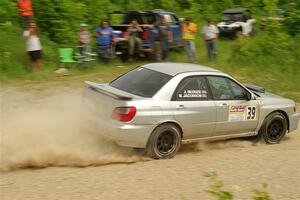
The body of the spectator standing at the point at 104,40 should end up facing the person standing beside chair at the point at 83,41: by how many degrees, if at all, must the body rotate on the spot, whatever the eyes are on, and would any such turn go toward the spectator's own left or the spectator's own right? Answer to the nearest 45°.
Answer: approximately 45° to the spectator's own right

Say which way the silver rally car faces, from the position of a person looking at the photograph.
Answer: facing away from the viewer and to the right of the viewer

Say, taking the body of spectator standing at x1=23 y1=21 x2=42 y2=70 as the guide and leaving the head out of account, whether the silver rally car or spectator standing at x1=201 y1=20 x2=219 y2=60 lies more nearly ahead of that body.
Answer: the silver rally car

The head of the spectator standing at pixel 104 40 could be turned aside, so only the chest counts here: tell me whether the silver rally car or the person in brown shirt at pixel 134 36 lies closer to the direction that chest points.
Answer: the silver rally car

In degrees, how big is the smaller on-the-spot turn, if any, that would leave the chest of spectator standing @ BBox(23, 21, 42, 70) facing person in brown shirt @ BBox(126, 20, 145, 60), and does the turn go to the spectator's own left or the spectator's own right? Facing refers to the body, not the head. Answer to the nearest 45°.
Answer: approximately 135° to the spectator's own left

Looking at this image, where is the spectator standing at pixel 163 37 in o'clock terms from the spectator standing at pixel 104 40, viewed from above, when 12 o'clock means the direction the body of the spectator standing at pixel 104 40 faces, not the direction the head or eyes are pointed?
the spectator standing at pixel 163 37 is roughly at 8 o'clock from the spectator standing at pixel 104 40.

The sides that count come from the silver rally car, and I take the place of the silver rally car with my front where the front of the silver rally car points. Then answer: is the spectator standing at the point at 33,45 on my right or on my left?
on my left

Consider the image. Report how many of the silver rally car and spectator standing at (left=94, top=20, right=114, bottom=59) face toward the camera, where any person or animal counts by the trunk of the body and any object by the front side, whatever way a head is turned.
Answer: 1

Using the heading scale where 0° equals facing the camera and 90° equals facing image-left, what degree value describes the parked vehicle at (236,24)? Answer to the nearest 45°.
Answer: approximately 45°

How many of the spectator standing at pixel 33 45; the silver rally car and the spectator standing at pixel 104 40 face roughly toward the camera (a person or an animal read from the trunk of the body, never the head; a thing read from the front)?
2

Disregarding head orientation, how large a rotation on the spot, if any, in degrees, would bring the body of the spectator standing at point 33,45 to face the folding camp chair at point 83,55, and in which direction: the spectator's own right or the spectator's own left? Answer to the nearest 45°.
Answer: approximately 135° to the spectator's own left

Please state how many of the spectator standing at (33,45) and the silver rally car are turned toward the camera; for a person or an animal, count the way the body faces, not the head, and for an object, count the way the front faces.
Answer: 1
